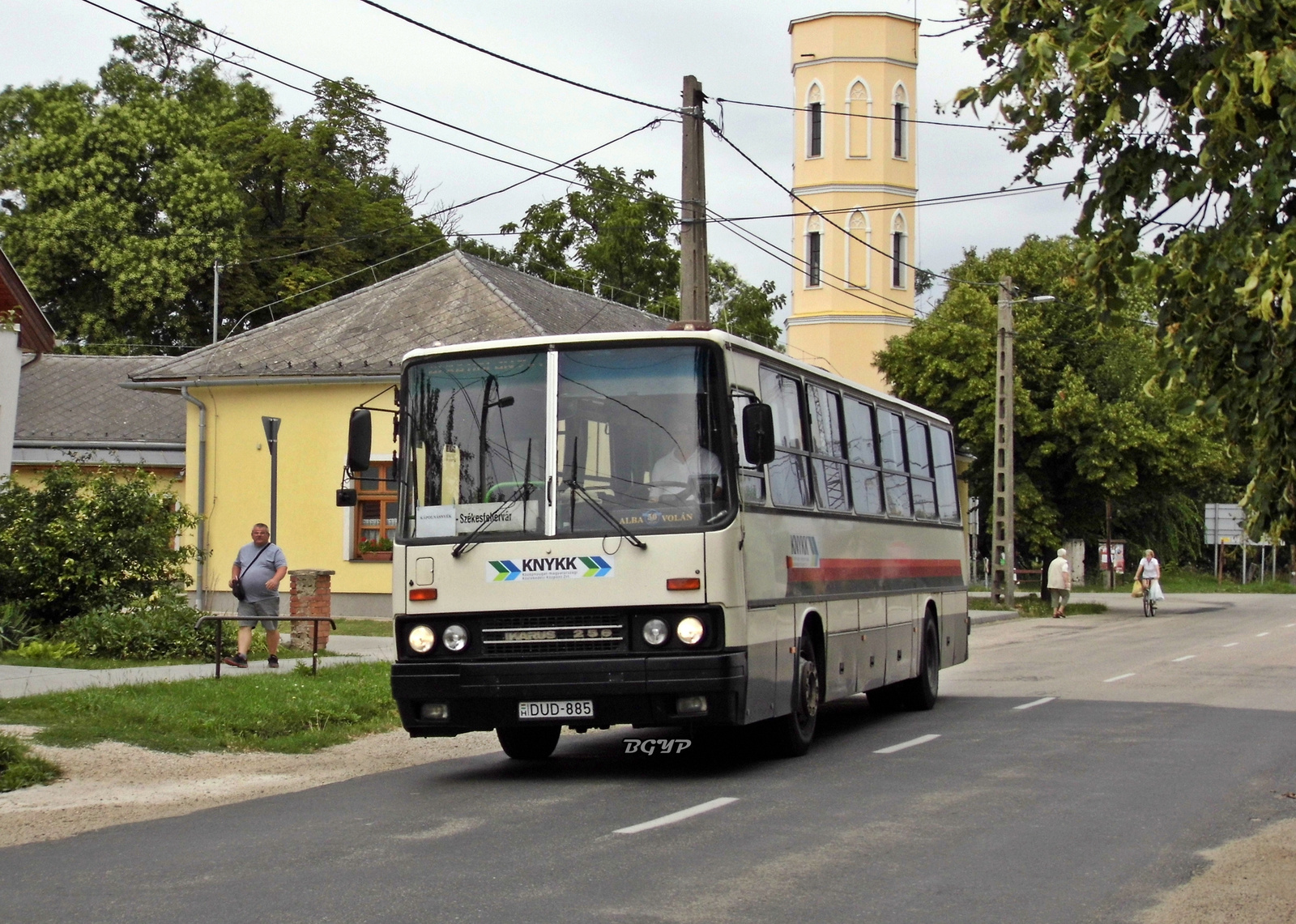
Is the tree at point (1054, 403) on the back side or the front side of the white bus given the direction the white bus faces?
on the back side

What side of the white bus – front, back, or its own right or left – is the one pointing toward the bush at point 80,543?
right

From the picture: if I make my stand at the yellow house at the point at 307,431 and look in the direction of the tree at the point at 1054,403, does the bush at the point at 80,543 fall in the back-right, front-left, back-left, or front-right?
back-right

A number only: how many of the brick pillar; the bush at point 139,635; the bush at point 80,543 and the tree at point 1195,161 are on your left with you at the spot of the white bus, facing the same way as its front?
1

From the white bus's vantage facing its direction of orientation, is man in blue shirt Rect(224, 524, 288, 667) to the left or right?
on its right

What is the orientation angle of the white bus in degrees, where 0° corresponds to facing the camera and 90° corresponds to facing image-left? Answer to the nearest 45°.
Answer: approximately 45°

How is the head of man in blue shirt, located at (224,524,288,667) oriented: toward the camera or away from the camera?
toward the camera

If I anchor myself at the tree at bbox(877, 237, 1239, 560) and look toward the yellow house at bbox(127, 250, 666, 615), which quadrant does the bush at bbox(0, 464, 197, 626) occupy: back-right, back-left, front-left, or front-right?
front-left

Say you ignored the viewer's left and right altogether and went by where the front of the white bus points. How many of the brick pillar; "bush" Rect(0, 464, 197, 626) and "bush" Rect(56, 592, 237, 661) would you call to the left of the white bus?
0

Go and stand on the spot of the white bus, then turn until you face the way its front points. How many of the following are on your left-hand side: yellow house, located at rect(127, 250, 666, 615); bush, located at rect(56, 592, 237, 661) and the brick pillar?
0

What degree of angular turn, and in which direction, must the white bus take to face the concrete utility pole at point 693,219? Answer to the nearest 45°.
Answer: approximately 135° to its right

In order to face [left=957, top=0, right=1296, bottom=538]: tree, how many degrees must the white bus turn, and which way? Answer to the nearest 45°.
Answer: approximately 90° to its left

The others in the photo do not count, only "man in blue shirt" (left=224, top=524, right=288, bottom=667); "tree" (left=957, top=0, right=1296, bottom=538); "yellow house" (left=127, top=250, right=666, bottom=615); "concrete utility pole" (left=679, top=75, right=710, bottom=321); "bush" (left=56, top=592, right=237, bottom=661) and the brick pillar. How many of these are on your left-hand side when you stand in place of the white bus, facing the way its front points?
1

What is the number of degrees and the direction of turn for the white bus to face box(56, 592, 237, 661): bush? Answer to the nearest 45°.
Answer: approximately 90° to its right
